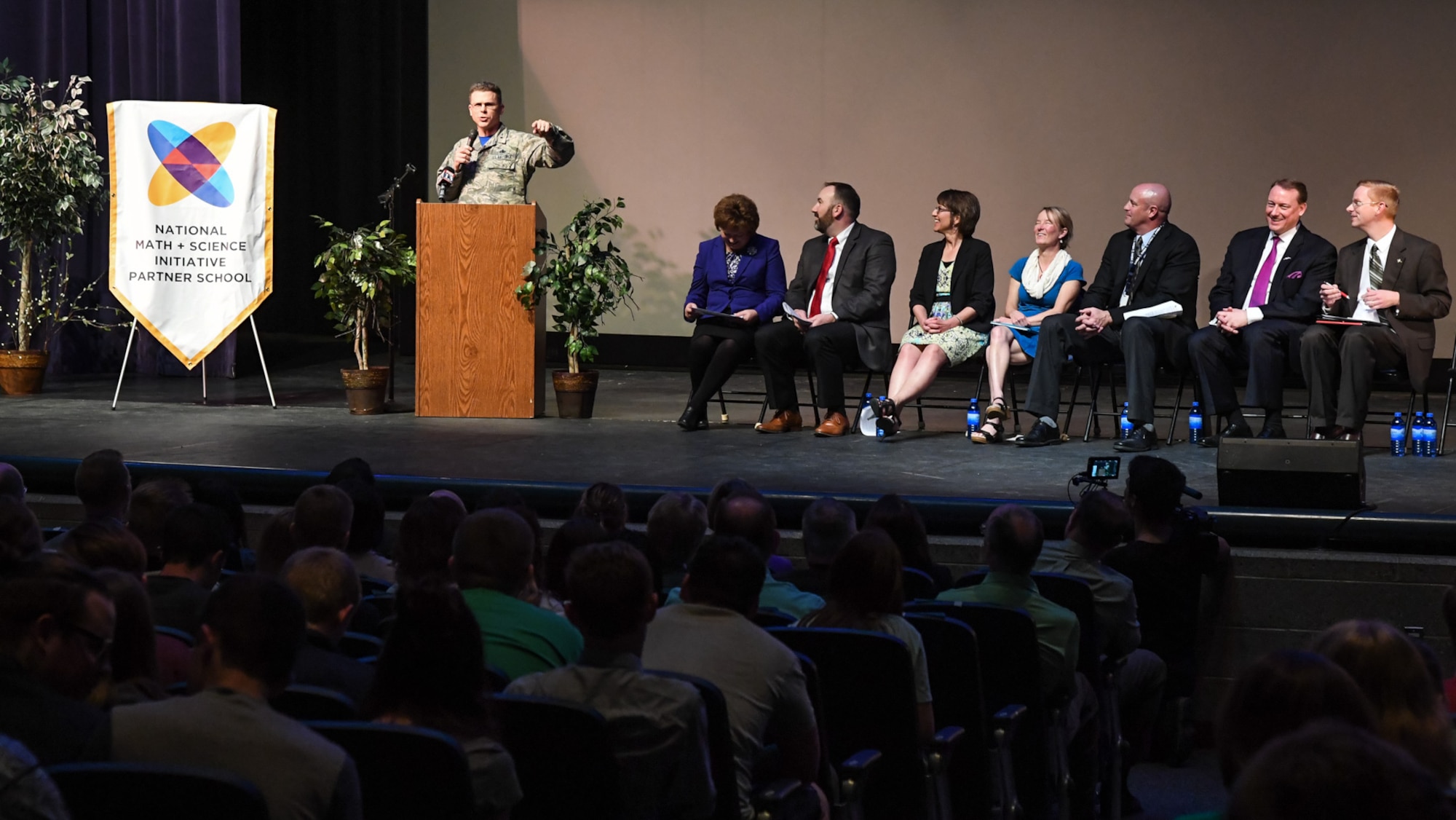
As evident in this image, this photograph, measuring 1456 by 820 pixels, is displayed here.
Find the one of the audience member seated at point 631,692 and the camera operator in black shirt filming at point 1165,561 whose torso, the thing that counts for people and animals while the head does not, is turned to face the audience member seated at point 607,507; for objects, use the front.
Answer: the audience member seated at point 631,692

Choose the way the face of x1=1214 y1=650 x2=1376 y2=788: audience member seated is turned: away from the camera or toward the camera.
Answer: away from the camera

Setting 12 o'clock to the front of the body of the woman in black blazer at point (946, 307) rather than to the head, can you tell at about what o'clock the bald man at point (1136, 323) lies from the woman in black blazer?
The bald man is roughly at 8 o'clock from the woman in black blazer.

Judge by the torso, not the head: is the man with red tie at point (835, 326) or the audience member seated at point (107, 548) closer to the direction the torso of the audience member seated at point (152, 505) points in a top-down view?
the man with red tie

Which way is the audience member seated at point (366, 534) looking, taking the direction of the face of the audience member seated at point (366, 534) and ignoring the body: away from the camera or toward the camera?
away from the camera

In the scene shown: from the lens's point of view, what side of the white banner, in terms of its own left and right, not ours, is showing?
front

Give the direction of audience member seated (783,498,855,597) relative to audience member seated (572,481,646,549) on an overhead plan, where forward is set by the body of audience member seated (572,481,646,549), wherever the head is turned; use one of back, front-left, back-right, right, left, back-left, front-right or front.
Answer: back-right

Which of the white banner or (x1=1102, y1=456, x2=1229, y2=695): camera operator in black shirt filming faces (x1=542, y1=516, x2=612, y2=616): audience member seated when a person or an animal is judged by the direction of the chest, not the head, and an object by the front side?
the white banner

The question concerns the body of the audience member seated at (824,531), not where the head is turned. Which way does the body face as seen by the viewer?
away from the camera

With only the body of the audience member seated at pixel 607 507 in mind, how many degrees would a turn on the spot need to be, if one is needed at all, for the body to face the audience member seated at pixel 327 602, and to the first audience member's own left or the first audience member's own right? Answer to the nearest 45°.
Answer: approximately 180°

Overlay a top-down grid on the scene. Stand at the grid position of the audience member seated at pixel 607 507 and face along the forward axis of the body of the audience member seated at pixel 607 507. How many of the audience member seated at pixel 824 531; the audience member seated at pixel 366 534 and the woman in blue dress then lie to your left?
1

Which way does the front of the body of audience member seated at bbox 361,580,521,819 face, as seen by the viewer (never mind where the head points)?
away from the camera

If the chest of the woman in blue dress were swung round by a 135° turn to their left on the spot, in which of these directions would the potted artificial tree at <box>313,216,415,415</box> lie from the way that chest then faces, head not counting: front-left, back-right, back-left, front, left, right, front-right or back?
back

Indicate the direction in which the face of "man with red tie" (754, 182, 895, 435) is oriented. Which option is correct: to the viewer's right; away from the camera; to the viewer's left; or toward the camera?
to the viewer's left

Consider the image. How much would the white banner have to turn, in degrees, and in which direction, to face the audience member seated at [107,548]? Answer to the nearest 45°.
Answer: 0° — it already faces them

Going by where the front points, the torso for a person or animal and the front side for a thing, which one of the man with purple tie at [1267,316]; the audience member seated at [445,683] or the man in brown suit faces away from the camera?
the audience member seated

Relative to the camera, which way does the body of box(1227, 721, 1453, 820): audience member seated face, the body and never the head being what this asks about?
away from the camera

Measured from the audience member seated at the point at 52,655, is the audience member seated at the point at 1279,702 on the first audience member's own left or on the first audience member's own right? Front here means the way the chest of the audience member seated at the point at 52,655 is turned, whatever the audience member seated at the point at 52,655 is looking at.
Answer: on the first audience member's own right

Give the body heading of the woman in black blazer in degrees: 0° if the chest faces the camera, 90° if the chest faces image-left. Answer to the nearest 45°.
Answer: approximately 45°

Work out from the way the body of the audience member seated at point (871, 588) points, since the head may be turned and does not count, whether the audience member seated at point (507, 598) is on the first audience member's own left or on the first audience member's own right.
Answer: on the first audience member's own left
